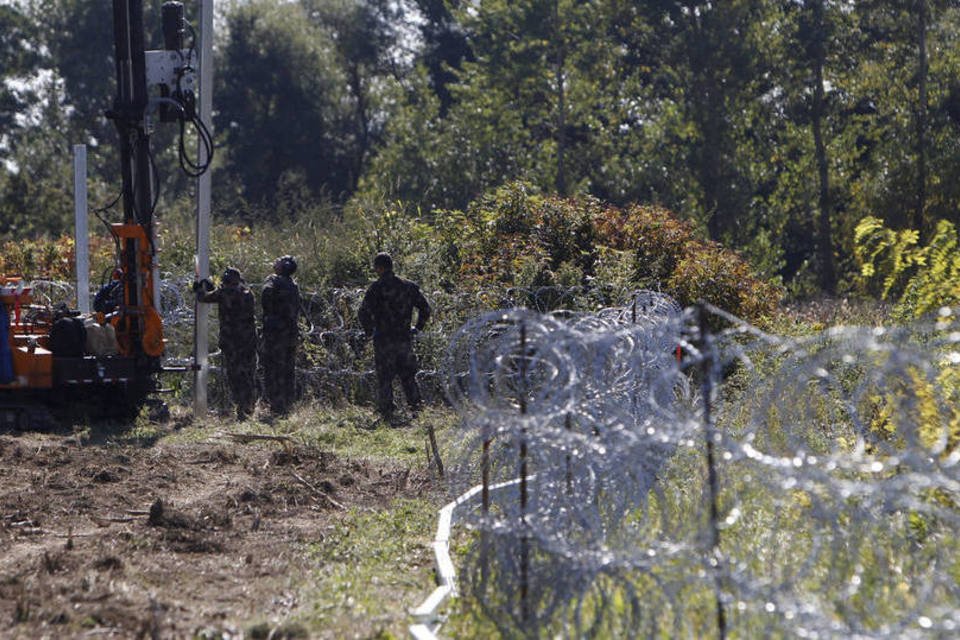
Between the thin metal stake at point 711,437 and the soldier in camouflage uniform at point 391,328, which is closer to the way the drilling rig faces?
the soldier in camouflage uniform

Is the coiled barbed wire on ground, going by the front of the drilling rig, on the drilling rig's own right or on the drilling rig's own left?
on the drilling rig's own right

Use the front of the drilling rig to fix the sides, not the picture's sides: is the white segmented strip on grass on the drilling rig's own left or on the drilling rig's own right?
on the drilling rig's own right

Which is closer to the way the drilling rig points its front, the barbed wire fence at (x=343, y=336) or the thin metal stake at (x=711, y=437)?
the barbed wire fence

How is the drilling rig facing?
to the viewer's right

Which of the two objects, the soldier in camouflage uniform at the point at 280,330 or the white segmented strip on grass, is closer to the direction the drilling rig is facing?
the soldier in camouflage uniform

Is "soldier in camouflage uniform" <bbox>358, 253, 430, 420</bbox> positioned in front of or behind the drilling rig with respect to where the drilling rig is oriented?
in front

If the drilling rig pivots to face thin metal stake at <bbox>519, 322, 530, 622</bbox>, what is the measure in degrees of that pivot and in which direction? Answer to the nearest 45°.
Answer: approximately 90° to its right
